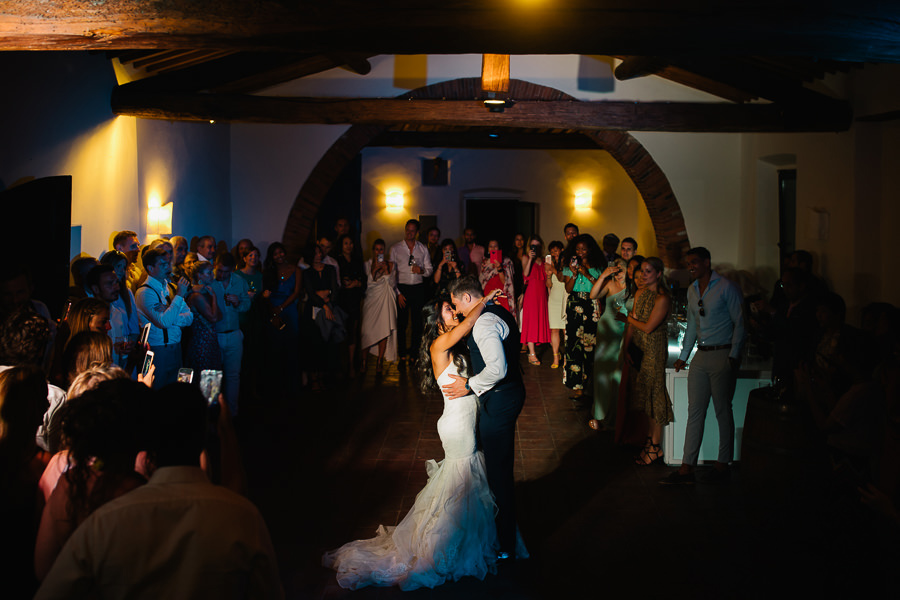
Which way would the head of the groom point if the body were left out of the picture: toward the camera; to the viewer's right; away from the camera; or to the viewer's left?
to the viewer's left

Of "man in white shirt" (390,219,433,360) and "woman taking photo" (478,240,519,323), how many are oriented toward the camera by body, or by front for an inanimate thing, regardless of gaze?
2

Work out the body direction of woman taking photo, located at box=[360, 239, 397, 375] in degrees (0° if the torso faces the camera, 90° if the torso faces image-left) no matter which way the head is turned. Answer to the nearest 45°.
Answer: approximately 0°

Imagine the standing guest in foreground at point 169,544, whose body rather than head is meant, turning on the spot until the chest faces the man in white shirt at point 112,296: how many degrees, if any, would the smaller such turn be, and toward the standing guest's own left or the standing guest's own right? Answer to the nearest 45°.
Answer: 0° — they already face them

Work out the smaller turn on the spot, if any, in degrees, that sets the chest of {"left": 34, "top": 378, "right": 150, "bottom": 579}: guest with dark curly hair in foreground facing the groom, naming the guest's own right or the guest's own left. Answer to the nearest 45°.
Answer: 0° — they already face them

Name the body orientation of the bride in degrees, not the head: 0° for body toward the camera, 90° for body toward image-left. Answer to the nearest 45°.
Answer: approximately 270°

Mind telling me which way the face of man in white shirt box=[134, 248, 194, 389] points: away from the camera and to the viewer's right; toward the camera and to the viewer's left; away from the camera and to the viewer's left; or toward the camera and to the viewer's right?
toward the camera and to the viewer's right
